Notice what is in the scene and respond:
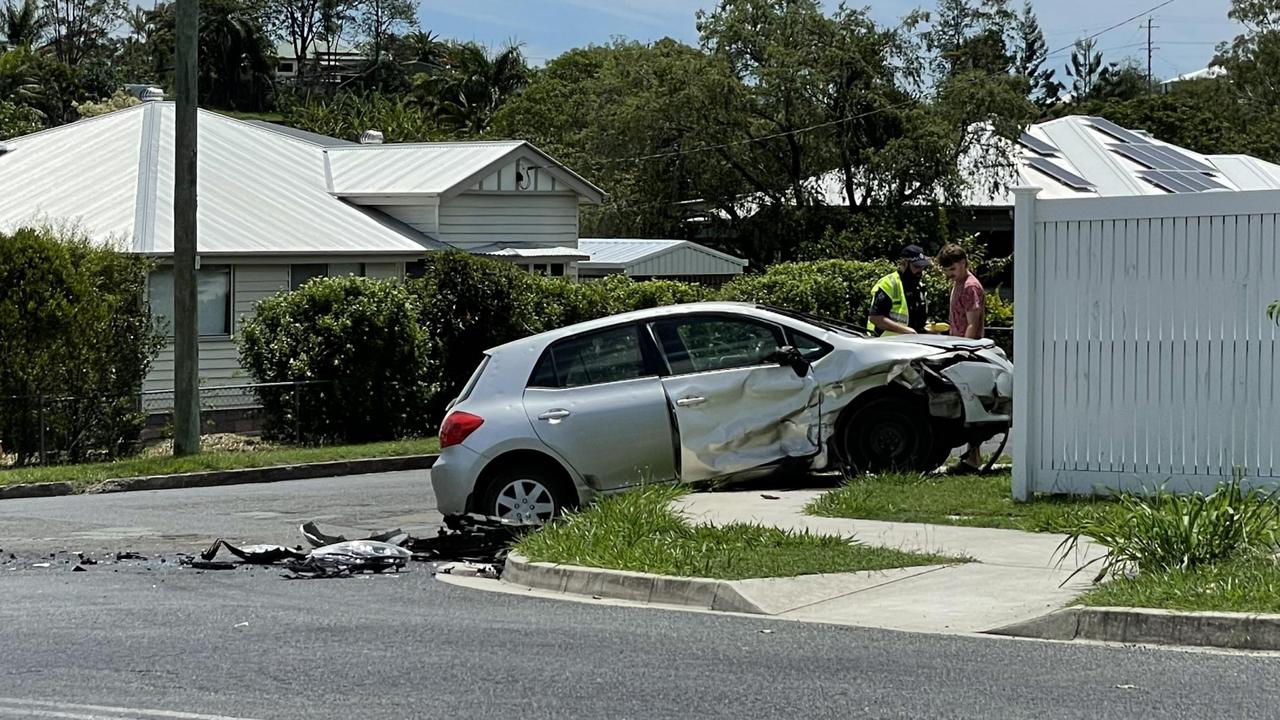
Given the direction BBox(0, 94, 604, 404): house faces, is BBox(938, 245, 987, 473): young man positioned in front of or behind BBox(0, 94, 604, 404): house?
in front

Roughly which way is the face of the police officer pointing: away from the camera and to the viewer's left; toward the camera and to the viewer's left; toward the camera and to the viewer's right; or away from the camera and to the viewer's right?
toward the camera and to the viewer's right

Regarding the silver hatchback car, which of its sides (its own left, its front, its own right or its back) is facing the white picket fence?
front

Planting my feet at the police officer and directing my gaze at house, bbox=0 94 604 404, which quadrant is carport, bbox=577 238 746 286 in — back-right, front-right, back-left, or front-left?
front-right

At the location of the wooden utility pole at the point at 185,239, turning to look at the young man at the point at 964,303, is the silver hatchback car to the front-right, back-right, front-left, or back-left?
front-right

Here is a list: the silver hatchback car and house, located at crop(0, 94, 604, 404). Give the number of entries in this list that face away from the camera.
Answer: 0

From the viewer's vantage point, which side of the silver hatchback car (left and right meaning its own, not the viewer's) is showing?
right

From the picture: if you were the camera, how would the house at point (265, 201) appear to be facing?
facing the viewer and to the right of the viewer

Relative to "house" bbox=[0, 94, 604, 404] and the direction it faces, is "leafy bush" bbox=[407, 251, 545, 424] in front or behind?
in front

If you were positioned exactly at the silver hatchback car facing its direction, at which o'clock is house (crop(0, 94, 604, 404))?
The house is roughly at 8 o'clock from the silver hatchback car.

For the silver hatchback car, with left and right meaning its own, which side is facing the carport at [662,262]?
left

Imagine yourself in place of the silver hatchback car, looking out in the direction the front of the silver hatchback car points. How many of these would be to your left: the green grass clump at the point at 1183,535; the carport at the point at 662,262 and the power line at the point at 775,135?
2

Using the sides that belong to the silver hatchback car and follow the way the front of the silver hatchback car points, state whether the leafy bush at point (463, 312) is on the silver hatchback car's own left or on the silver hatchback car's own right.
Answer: on the silver hatchback car's own left

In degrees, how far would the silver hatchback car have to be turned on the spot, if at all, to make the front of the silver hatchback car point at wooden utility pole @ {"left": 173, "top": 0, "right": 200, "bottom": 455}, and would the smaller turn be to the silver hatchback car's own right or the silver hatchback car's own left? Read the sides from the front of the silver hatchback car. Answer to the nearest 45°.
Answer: approximately 135° to the silver hatchback car's own left

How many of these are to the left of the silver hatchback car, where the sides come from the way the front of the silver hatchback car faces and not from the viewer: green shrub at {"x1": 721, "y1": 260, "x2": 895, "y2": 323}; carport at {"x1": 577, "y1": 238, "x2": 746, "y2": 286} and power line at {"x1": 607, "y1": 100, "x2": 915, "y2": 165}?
3

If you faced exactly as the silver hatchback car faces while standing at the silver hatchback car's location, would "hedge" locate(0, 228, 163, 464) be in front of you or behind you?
behind

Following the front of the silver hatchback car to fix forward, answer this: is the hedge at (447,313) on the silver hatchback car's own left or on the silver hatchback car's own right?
on the silver hatchback car's own left
